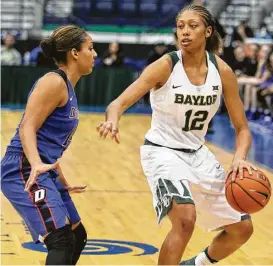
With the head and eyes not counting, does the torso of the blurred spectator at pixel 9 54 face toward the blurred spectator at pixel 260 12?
no

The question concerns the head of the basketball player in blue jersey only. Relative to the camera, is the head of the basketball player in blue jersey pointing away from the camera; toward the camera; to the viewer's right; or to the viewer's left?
to the viewer's right

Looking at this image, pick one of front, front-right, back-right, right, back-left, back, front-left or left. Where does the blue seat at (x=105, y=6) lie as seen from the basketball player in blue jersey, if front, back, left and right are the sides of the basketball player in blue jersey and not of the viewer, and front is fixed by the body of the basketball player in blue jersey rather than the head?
left

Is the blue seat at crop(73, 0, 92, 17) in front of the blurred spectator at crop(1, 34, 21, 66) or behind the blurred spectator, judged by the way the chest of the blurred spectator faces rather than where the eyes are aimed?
behind

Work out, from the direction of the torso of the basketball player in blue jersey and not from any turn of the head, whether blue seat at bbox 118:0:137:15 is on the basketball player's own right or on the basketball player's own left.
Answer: on the basketball player's own left

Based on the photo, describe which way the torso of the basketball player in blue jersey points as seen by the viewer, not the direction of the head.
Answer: to the viewer's right

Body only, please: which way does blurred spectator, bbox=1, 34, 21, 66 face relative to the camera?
toward the camera

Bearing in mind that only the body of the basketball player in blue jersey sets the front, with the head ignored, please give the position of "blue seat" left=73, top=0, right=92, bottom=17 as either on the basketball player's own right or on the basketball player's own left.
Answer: on the basketball player's own left

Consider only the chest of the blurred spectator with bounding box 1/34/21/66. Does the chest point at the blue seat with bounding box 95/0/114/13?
no

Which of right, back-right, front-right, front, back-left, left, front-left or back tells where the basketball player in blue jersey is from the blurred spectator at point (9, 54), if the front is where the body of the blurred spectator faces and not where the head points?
front

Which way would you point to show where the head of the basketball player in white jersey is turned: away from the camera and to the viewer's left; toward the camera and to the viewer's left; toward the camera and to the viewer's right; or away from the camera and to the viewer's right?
toward the camera and to the viewer's left

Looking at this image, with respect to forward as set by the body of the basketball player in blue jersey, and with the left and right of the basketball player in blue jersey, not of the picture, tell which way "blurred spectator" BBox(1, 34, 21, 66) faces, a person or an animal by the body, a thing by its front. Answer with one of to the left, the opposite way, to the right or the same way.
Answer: to the right

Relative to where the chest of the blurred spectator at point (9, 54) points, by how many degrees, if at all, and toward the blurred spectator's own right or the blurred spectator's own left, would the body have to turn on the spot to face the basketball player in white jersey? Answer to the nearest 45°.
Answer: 0° — they already face them

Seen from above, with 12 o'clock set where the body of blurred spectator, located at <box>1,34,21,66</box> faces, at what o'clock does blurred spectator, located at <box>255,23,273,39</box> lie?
blurred spectator, located at <box>255,23,273,39</box> is roughly at 9 o'clock from blurred spectator, located at <box>1,34,21,66</box>.

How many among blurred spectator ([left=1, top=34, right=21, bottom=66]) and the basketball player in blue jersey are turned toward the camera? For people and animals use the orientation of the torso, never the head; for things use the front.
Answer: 1

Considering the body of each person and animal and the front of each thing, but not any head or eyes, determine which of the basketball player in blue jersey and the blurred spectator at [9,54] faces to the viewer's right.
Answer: the basketball player in blue jersey
